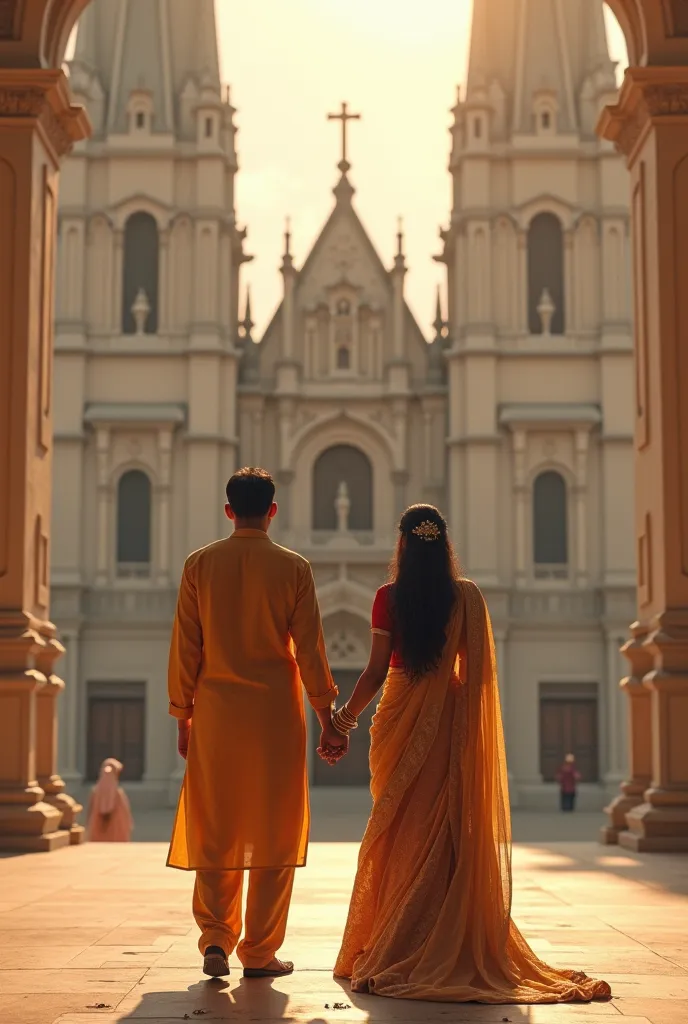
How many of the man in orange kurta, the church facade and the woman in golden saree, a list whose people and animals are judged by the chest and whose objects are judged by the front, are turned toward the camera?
1

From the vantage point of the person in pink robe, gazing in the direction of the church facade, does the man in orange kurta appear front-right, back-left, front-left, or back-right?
back-right

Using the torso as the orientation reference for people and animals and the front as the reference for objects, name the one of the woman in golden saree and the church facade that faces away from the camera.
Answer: the woman in golden saree

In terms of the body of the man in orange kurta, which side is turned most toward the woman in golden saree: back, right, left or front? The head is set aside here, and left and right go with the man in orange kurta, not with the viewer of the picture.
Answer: right

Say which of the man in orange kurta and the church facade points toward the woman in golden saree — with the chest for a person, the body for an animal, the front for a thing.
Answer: the church facade

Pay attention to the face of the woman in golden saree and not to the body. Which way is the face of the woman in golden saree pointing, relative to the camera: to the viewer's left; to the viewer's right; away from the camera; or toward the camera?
away from the camera

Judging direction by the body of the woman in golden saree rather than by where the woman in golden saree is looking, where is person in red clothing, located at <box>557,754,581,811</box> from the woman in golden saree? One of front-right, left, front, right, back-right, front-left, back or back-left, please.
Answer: front

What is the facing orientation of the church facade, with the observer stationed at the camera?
facing the viewer

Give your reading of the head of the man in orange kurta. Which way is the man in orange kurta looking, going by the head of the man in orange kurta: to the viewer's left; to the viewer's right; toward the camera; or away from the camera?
away from the camera

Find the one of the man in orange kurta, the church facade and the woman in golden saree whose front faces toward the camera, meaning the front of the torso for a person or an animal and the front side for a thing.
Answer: the church facade

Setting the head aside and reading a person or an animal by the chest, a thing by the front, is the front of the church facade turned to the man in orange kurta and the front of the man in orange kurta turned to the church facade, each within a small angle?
yes

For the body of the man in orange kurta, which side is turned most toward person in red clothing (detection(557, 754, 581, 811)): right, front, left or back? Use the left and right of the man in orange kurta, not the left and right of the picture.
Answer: front

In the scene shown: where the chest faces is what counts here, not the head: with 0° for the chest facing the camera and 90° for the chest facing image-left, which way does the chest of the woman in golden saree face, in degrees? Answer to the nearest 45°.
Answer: approximately 180°

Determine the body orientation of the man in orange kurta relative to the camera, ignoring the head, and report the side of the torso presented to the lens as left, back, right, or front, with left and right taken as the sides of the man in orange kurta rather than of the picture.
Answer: back

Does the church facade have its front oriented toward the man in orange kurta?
yes

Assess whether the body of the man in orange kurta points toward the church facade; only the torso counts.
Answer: yes

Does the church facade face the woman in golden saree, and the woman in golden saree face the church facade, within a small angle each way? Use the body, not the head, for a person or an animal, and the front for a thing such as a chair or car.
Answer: yes
